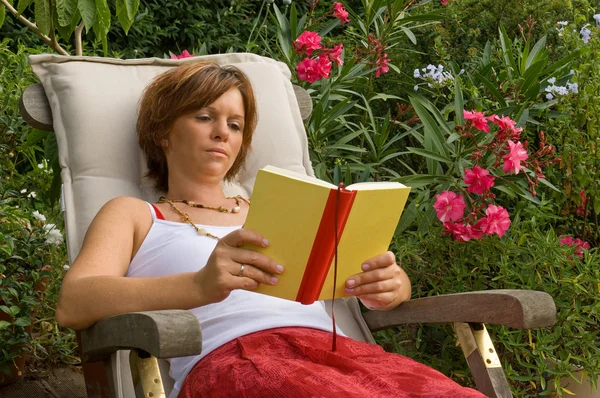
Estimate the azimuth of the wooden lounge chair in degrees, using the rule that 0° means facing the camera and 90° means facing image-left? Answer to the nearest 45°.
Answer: approximately 315°

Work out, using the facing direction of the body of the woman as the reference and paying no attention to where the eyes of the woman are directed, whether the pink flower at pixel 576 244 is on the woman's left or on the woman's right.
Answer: on the woman's left

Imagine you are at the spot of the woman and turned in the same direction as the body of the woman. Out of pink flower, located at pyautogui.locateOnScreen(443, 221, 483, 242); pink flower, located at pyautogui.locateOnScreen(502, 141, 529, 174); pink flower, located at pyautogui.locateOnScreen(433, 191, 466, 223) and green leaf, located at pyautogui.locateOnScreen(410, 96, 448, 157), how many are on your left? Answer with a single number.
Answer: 4

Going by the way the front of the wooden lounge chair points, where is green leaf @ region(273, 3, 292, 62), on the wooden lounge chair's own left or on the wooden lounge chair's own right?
on the wooden lounge chair's own left

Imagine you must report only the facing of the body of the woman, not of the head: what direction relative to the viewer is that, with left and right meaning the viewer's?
facing the viewer and to the right of the viewer

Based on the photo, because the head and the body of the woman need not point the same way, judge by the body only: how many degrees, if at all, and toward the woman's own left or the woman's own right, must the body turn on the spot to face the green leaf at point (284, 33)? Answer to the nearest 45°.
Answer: approximately 135° to the woman's own left

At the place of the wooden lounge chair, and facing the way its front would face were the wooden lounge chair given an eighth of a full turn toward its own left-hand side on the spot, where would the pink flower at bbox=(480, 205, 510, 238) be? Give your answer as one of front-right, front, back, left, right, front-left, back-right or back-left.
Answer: front

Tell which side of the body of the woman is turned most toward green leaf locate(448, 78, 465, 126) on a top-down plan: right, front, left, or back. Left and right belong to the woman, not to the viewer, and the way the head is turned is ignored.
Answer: left

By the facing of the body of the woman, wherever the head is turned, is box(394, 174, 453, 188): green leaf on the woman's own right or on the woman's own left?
on the woman's own left

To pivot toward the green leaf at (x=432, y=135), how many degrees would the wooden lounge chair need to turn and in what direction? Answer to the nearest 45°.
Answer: approximately 90° to its left
